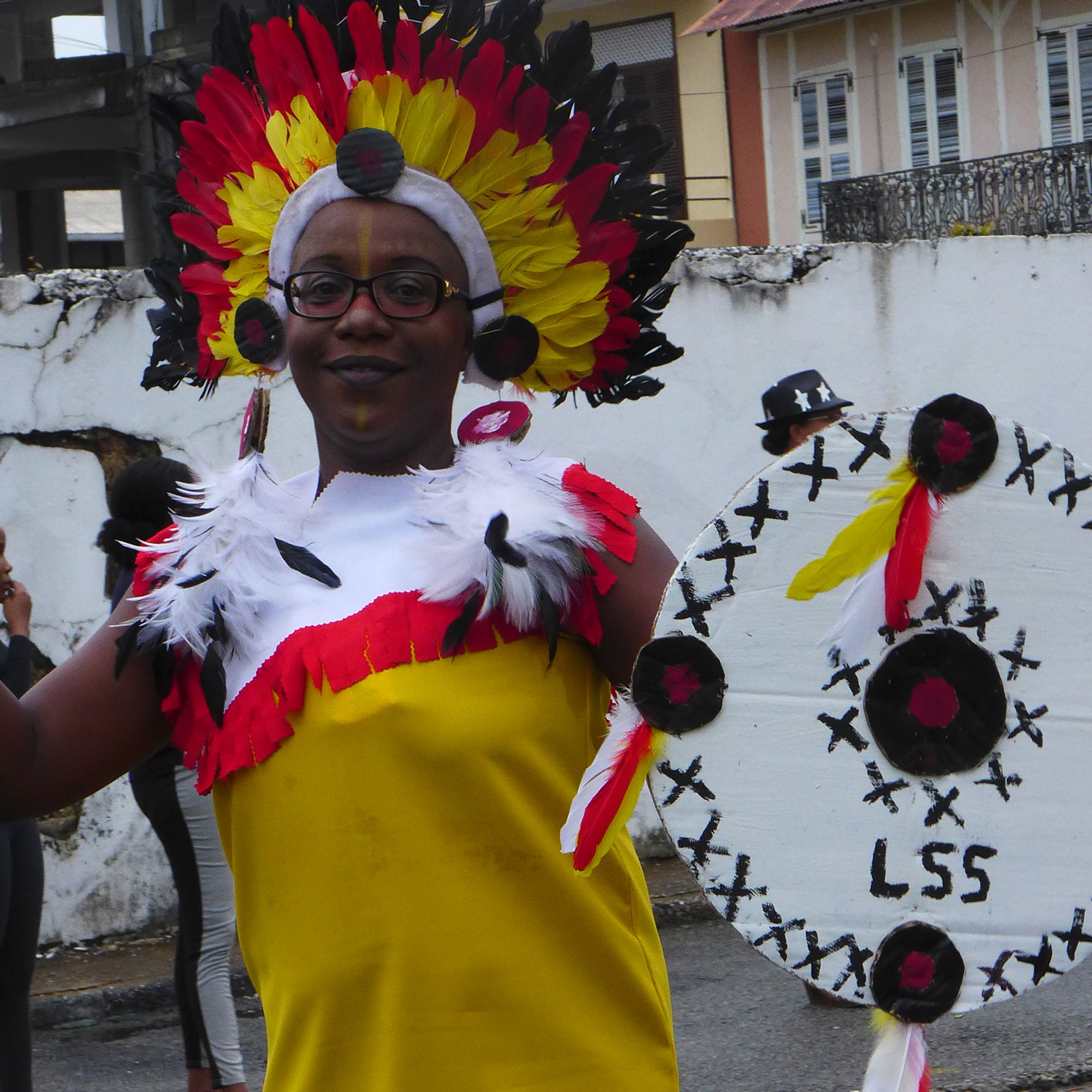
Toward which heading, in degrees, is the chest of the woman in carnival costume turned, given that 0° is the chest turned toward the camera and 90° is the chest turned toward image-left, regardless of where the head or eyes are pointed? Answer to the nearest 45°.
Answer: approximately 0°

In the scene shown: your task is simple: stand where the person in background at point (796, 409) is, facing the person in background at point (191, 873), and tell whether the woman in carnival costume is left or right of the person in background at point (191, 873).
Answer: left

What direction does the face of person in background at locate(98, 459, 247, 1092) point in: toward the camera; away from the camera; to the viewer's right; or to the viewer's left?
away from the camera
